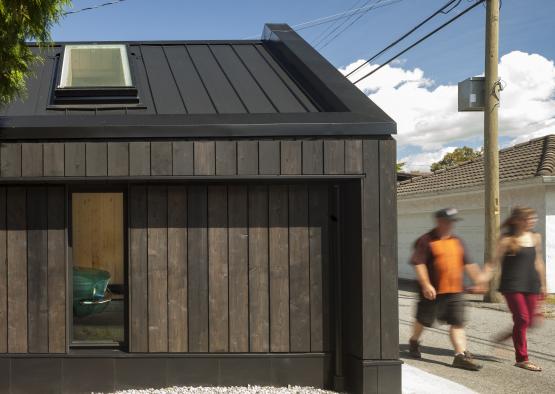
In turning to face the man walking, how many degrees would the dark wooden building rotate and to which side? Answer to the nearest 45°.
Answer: approximately 90° to its left

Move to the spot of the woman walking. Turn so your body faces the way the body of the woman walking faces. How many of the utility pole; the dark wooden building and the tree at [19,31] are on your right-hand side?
2

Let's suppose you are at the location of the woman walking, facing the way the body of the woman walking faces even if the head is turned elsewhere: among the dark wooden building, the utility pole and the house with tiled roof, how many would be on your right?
1

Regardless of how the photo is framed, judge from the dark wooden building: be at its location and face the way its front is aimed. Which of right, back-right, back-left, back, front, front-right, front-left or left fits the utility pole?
back-left
